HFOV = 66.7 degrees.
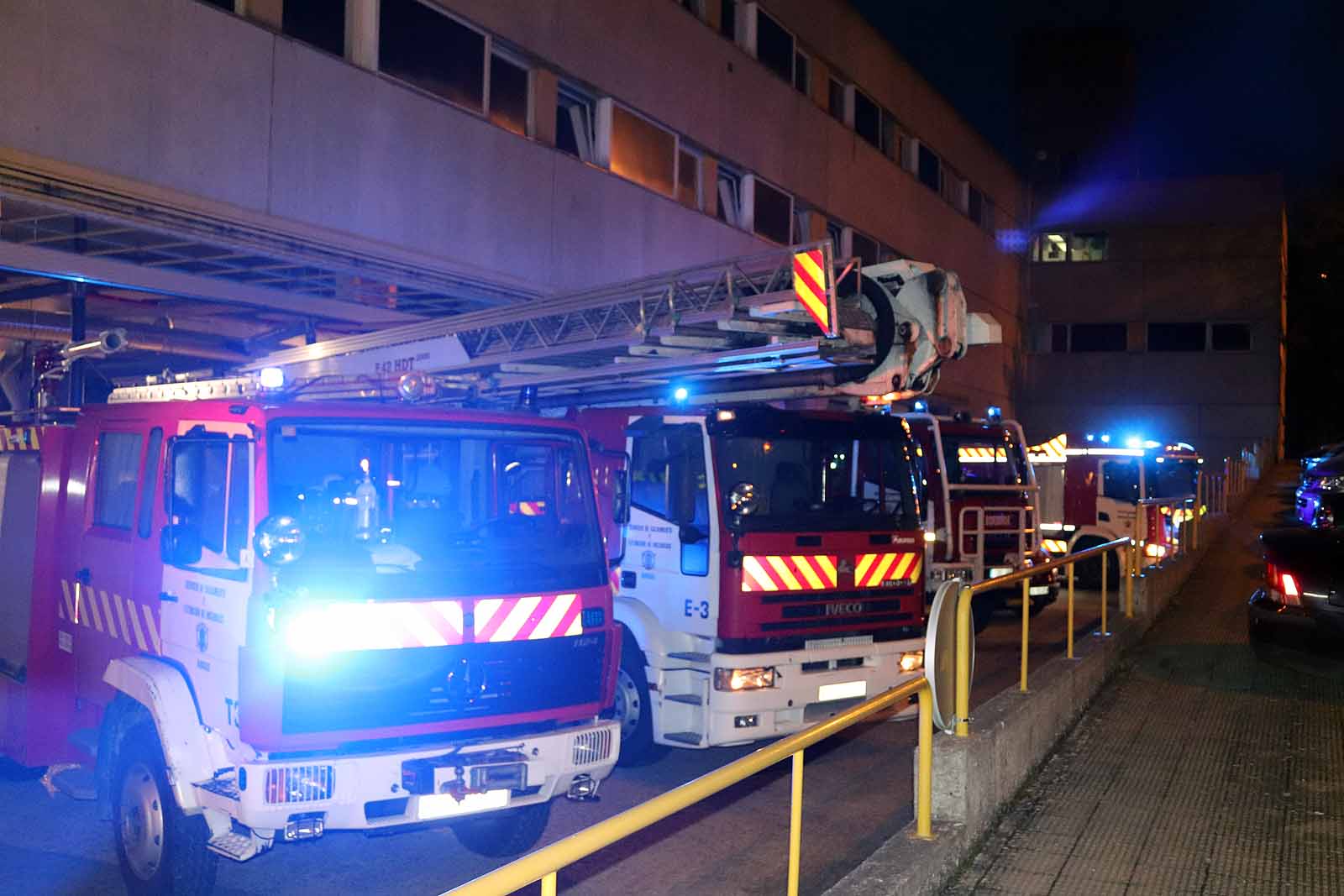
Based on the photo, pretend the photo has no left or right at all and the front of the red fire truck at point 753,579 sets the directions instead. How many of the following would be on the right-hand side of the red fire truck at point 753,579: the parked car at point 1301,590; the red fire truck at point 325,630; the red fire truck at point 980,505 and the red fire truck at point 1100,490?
1

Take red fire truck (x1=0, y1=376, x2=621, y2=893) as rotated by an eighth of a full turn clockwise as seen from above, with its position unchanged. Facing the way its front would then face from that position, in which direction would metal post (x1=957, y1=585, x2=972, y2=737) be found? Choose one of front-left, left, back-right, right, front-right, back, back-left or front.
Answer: left

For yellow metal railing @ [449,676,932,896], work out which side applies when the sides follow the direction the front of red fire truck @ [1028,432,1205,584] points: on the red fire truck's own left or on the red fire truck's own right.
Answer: on the red fire truck's own right

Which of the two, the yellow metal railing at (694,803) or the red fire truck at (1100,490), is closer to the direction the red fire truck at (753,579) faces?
the yellow metal railing

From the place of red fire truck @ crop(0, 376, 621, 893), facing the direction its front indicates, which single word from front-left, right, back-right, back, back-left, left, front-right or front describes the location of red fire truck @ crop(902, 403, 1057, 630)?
left

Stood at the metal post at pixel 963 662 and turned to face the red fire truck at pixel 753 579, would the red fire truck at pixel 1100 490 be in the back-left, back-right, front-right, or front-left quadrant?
front-right

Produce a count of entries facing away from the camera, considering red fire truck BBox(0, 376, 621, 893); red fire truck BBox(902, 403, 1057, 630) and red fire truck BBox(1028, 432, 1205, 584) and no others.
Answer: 0

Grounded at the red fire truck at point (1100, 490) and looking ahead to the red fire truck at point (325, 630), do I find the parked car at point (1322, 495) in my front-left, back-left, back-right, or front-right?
back-left

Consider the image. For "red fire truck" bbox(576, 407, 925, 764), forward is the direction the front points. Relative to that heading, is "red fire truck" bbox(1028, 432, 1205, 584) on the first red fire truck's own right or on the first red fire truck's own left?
on the first red fire truck's own left

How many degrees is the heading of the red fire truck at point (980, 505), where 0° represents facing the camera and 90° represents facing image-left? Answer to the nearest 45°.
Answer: approximately 315°

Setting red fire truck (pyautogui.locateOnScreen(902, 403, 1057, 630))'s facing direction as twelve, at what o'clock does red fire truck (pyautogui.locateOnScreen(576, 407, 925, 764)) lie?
red fire truck (pyautogui.locateOnScreen(576, 407, 925, 764)) is roughly at 2 o'clock from red fire truck (pyautogui.locateOnScreen(902, 403, 1057, 630)).

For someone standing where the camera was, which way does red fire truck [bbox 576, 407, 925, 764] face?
facing the viewer and to the right of the viewer

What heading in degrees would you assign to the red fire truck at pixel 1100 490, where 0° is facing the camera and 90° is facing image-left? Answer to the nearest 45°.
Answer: approximately 315°

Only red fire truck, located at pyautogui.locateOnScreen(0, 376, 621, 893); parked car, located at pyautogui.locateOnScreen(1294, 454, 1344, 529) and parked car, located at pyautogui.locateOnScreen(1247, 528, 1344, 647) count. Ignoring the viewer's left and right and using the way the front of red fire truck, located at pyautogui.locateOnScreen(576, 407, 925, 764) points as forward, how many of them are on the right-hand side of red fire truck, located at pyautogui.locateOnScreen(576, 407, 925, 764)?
1

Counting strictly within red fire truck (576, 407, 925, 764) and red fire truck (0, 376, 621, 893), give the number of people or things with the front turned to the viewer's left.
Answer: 0
